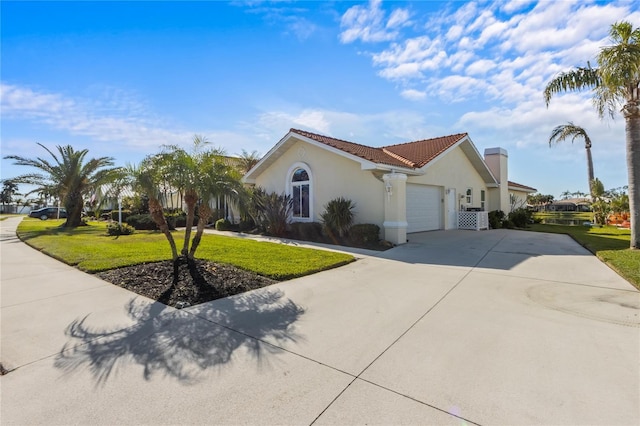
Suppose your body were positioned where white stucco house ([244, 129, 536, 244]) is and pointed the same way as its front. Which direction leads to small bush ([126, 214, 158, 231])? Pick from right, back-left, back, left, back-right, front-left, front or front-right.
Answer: front-right

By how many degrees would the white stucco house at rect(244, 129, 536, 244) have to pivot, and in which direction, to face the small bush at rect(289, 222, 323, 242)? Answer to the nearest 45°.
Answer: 0° — it already faces it

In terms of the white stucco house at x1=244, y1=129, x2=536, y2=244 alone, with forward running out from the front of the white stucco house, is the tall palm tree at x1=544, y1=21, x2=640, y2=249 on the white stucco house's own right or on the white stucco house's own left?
on the white stucco house's own left

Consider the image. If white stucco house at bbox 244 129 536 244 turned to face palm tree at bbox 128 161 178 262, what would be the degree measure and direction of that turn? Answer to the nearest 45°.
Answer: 0° — it already faces it

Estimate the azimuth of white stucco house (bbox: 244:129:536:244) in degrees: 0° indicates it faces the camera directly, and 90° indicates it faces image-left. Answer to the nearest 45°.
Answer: approximately 45°
